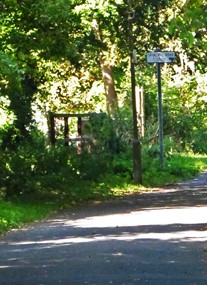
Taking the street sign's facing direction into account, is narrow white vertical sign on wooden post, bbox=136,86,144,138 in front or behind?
in front

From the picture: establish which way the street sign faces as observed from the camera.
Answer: facing the viewer
